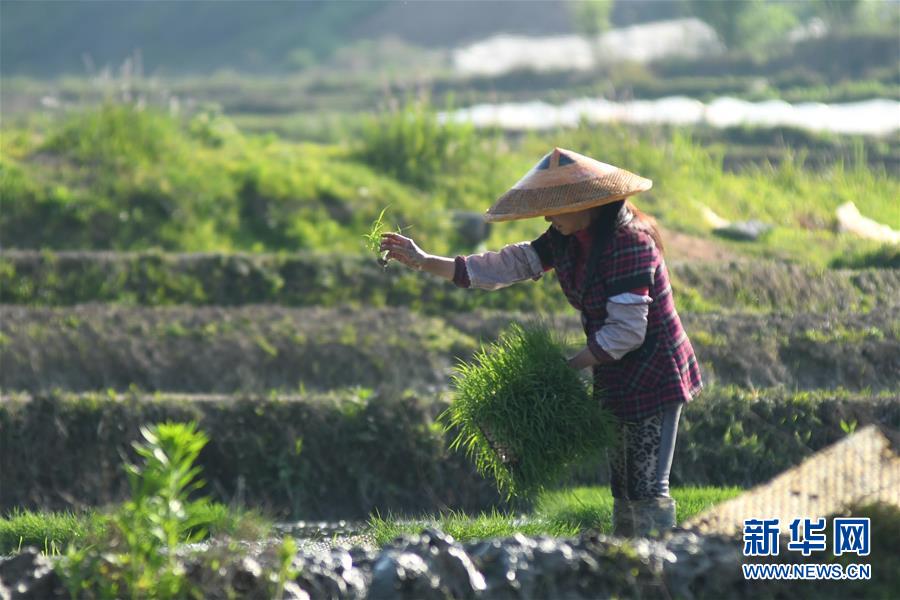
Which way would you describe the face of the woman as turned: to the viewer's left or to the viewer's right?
to the viewer's left

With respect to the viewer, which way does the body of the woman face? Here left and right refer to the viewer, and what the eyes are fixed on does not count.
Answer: facing to the left of the viewer
